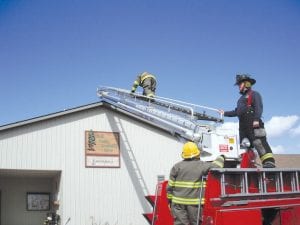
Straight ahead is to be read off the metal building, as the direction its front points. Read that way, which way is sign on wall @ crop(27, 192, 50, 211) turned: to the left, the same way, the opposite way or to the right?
the same way

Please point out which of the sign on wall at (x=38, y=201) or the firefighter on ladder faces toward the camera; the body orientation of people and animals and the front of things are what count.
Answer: the sign on wall

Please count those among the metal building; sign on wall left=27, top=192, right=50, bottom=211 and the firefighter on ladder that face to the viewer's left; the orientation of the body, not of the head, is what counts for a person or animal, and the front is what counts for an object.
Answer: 1

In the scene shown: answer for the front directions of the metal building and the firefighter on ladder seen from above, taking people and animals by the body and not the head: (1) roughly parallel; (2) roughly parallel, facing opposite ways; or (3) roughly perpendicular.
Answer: roughly perpendicular

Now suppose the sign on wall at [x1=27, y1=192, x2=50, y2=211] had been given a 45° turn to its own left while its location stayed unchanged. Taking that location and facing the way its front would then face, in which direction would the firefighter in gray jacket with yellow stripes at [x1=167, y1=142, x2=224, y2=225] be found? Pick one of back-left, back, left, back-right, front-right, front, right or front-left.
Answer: front-right

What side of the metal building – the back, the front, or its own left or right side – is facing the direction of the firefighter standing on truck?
front

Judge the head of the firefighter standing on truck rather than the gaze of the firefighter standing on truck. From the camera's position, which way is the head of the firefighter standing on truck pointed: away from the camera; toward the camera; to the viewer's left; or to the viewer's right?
to the viewer's left

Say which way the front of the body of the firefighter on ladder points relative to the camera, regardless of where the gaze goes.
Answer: to the viewer's left

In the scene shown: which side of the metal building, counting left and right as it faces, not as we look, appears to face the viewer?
front

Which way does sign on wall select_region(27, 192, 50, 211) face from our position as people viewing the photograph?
facing the viewer

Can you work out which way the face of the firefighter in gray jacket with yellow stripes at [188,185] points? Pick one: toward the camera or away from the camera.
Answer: away from the camera

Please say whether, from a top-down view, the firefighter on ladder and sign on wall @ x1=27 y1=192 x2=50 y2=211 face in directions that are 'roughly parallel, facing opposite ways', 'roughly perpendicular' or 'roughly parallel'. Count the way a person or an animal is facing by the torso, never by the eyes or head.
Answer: roughly perpendicular

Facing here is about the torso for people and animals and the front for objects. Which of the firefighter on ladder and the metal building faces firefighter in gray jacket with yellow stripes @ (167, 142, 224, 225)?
the metal building
